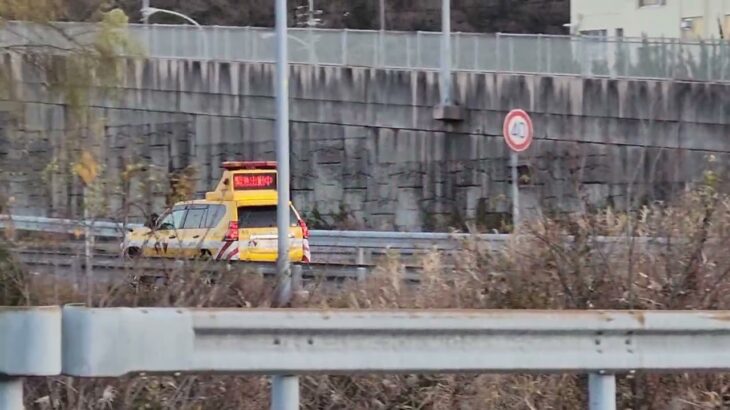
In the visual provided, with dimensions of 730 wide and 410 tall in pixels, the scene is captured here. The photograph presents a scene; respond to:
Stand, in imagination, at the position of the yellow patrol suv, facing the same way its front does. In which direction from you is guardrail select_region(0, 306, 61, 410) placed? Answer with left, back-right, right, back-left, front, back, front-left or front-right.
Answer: back-left

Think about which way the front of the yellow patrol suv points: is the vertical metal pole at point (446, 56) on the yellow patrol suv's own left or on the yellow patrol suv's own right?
on the yellow patrol suv's own right

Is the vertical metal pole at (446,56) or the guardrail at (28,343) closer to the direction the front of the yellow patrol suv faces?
the vertical metal pole

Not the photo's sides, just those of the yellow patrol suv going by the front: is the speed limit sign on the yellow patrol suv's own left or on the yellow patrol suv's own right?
on the yellow patrol suv's own right

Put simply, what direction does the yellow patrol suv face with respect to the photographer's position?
facing away from the viewer and to the left of the viewer

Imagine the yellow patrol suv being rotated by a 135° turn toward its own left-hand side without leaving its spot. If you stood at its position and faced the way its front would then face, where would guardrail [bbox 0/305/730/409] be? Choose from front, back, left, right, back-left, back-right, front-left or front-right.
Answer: front

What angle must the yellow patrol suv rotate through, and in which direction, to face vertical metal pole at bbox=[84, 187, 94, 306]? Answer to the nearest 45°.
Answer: approximately 135° to its left
